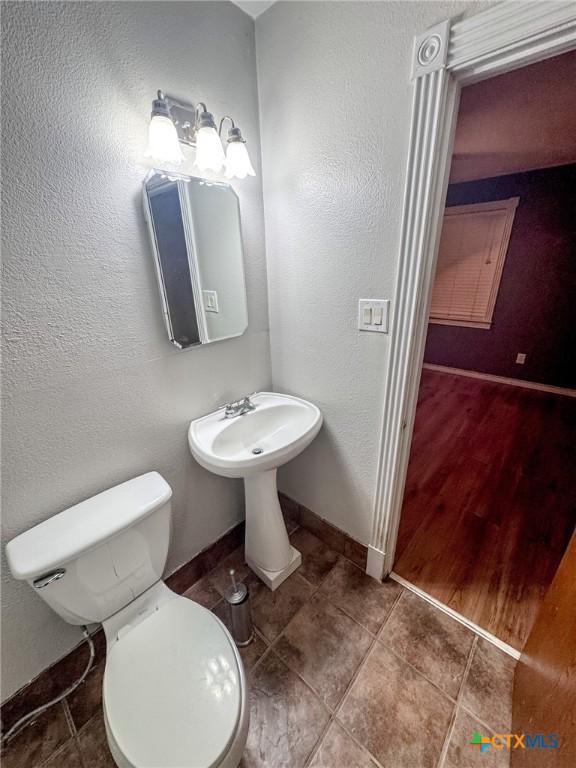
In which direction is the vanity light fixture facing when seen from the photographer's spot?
facing the viewer and to the right of the viewer

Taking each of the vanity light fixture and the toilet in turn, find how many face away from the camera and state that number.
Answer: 0

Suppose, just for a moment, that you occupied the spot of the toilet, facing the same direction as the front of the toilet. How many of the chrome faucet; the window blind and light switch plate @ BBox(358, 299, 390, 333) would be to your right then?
0

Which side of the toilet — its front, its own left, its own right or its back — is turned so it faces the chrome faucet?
left

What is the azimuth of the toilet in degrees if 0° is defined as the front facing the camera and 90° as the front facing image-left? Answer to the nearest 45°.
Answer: approximately 315°

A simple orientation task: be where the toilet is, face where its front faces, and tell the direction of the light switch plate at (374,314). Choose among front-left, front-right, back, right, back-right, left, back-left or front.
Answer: front-left

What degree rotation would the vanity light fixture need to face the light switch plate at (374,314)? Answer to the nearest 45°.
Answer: approximately 45° to its left

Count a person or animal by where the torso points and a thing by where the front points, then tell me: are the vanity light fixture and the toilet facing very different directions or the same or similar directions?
same or similar directions
